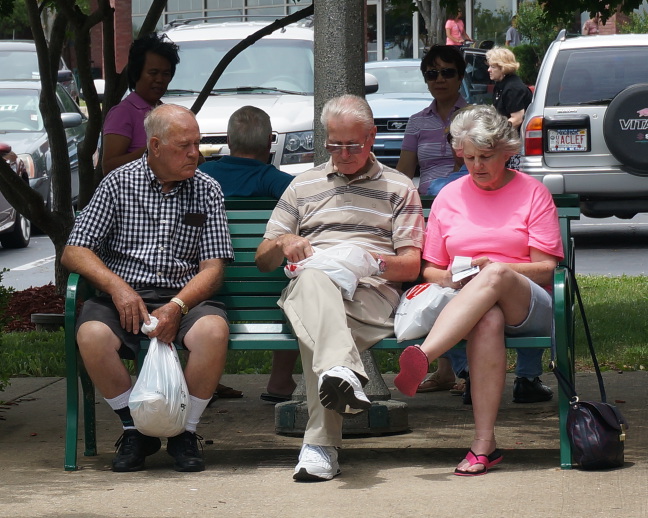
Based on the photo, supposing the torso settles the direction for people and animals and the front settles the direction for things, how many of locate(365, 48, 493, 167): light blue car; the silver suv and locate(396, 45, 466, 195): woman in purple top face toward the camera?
2

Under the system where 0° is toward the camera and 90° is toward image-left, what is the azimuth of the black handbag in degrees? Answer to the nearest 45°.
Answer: approximately 315°

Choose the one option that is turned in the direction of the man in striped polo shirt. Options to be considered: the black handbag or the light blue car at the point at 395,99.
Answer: the light blue car

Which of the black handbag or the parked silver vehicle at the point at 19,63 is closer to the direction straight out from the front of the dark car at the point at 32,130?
the black handbag

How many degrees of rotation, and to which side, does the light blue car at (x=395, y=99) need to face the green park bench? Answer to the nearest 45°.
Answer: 0° — it already faces it

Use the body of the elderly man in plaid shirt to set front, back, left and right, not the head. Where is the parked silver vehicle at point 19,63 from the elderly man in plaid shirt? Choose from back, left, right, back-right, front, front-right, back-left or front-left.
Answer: back

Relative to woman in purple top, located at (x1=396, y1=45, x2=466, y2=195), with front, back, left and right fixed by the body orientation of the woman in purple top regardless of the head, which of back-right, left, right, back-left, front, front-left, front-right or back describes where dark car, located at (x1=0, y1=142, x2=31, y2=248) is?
back-right

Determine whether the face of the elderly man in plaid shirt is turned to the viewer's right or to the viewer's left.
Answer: to the viewer's right

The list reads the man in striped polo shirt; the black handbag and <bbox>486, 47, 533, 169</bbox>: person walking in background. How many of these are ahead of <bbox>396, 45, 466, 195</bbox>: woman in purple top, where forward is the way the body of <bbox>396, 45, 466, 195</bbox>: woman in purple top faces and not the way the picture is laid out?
2

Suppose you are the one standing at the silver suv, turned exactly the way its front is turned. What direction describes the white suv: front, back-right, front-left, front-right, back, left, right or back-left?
left

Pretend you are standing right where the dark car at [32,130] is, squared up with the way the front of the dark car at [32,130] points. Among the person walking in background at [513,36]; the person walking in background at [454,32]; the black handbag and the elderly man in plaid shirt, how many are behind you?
2

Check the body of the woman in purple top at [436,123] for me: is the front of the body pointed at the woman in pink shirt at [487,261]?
yes

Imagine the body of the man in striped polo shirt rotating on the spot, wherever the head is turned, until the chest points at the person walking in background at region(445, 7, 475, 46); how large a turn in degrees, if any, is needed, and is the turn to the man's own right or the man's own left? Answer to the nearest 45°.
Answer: approximately 180°

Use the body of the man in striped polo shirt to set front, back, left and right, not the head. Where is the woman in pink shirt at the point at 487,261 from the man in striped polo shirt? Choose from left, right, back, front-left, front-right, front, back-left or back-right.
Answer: left

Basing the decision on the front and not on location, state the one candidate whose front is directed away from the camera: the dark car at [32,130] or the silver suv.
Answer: the silver suv

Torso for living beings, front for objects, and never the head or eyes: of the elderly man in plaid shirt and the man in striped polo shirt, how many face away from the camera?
0

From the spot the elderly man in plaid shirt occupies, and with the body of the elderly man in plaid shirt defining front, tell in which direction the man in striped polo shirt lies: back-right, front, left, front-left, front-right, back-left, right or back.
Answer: left
